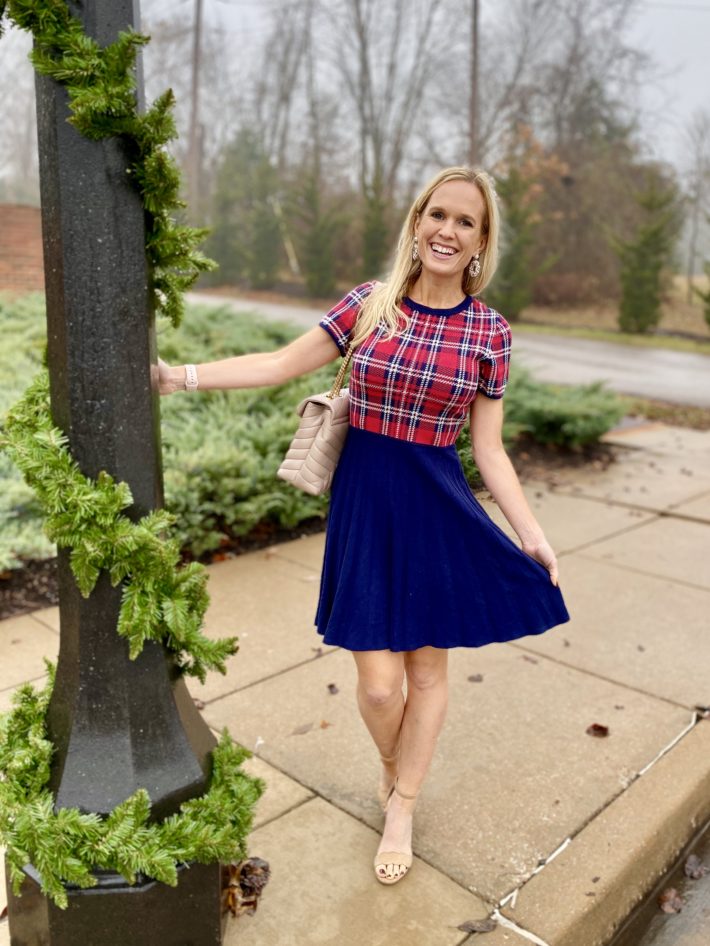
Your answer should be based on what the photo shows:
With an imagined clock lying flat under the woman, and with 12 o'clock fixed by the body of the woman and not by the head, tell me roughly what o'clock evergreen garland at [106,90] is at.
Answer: The evergreen garland is roughly at 2 o'clock from the woman.

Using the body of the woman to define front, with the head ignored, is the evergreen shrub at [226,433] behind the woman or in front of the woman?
behind

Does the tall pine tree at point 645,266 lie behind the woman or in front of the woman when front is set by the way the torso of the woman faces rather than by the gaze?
behind

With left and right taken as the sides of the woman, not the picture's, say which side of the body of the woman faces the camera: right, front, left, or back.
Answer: front

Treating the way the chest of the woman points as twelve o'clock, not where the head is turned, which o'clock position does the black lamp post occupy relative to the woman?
The black lamp post is roughly at 2 o'clock from the woman.

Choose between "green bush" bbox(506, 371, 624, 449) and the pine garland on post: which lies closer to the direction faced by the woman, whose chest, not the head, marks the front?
the pine garland on post

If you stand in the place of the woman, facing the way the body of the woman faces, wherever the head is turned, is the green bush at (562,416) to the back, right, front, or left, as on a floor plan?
back

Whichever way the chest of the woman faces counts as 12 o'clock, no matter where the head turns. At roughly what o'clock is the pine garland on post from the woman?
The pine garland on post is roughly at 2 o'clock from the woman.
